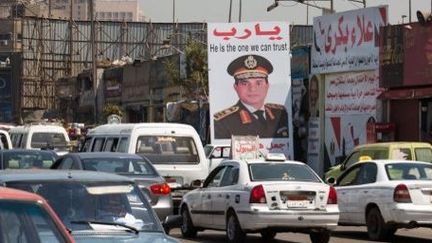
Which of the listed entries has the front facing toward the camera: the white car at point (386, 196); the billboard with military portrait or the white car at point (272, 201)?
the billboard with military portrait

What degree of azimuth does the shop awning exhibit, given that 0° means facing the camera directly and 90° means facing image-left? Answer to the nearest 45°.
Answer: approximately 45°

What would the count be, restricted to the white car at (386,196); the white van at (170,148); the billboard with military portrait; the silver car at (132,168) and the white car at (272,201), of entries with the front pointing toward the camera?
1

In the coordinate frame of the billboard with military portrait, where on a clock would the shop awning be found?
The shop awning is roughly at 9 o'clock from the billboard with military portrait.

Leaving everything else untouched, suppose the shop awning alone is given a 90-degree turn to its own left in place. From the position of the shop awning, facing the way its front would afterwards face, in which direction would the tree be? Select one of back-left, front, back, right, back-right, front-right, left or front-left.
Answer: back

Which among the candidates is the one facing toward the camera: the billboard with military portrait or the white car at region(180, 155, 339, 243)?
the billboard with military portrait

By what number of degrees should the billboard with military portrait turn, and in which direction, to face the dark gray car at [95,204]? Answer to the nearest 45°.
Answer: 0° — it already faces it

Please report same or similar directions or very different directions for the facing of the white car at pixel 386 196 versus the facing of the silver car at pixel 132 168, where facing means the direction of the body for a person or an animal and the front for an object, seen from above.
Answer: same or similar directions

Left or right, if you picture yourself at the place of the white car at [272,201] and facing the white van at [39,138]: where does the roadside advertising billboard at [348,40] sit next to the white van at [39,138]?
right

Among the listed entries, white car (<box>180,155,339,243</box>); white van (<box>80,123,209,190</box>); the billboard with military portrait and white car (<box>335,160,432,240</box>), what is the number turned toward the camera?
1

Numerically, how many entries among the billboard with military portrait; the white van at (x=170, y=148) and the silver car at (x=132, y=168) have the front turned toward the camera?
1

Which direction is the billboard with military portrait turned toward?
toward the camera

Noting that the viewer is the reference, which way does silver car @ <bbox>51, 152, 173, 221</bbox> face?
facing away from the viewer and to the left of the viewer

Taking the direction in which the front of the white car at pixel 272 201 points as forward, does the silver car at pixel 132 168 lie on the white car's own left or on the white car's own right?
on the white car's own left

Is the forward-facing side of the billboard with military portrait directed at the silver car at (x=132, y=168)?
yes

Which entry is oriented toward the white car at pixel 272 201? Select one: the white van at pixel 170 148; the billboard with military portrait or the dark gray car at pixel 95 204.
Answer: the billboard with military portrait

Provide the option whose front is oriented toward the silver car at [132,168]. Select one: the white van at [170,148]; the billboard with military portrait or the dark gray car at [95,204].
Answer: the billboard with military portrait

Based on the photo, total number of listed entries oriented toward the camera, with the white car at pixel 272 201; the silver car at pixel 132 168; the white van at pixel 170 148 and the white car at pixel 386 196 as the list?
0

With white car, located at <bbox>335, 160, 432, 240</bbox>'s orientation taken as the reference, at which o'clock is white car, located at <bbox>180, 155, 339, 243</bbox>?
white car, located at <bbox>180, 155, 339, 243</bbox> is roughly at 9 o'clock from white car, located at <bbox>335, 160, 432, 240</bbox>.

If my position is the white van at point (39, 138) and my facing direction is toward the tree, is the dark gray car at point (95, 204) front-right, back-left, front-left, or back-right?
back-right
